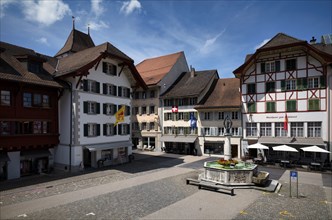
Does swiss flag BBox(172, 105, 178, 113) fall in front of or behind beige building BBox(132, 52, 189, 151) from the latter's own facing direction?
in front

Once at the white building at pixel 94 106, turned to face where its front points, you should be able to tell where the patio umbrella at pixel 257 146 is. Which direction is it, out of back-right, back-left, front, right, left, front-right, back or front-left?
front-left

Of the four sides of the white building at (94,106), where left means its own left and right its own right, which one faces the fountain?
front

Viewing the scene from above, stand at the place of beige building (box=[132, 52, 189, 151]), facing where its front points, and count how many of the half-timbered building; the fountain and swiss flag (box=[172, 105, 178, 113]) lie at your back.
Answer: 0

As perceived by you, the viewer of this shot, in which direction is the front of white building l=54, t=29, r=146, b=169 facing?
facing the viewer and to the right of the viewer

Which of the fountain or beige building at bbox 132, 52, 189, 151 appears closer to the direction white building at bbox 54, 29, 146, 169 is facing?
the fountain

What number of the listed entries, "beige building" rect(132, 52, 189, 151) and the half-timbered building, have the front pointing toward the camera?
2

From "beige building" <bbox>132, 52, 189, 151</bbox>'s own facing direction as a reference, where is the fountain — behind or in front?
in front

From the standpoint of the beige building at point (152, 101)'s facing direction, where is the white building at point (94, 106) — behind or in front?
in front

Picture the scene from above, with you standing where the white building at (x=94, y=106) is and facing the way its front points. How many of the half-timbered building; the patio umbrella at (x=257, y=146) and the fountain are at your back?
0

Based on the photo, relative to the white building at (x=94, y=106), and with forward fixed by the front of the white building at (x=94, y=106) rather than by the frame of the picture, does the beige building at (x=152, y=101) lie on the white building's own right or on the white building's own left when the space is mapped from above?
on the white building's own left

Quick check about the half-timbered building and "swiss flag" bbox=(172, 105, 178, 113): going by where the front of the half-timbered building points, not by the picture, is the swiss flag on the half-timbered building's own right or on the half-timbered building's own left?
on the half-timbered building's own right

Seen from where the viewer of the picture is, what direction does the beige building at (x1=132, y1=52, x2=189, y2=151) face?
facing the viewer
